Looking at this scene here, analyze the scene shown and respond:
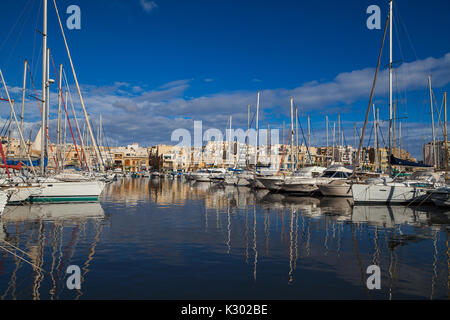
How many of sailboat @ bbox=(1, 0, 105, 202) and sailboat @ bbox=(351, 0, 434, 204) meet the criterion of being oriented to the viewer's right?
1
